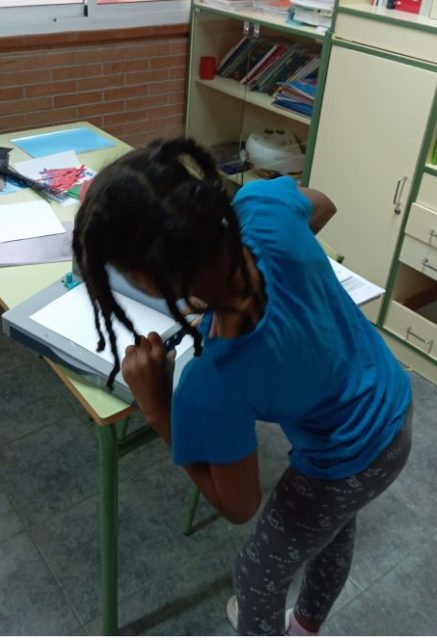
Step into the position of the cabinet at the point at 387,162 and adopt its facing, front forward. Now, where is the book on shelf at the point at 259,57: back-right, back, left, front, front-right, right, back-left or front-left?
right

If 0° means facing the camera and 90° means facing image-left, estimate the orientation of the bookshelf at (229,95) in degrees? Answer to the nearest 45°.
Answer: approximately 45°

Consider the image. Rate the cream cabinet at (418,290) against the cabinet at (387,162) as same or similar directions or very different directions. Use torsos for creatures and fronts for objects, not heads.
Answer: same or similar directions

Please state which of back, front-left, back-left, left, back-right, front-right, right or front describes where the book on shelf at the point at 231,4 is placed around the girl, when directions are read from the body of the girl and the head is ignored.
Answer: right

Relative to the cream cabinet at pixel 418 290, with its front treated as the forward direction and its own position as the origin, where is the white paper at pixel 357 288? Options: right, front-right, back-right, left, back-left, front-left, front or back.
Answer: front-left

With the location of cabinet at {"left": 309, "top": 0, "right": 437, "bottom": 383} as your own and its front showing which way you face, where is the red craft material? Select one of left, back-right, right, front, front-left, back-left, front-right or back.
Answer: front

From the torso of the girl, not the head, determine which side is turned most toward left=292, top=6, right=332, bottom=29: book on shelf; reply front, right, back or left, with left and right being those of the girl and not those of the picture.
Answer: right

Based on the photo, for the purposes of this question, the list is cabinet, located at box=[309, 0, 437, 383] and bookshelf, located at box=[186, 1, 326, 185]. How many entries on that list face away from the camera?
0

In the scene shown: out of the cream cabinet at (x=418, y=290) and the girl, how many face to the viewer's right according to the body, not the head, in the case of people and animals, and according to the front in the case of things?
0

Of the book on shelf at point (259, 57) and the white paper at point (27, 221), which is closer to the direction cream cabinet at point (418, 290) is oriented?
the white paper

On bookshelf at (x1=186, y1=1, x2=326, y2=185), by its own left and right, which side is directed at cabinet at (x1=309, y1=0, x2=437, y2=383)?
left

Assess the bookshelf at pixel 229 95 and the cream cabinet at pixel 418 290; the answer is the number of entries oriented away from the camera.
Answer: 0

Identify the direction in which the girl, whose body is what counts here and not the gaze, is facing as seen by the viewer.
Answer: to the viewer's left

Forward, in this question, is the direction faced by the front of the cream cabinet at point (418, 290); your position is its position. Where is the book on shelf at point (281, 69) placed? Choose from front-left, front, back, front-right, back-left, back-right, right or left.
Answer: right

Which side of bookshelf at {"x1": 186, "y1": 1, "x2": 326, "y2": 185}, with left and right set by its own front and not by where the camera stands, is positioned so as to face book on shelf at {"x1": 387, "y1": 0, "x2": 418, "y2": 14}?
left
